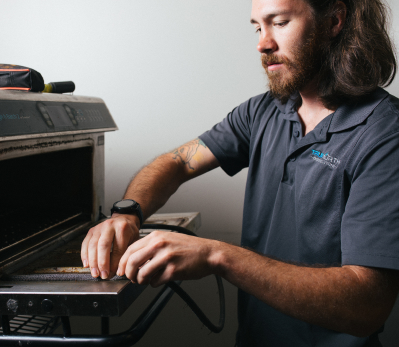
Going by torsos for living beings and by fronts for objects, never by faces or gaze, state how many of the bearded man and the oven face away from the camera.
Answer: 0

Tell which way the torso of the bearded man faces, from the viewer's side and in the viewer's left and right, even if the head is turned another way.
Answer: facing the viewer and to the left of the viewer

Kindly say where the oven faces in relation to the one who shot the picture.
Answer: facing the viewer and to the right of the viewer

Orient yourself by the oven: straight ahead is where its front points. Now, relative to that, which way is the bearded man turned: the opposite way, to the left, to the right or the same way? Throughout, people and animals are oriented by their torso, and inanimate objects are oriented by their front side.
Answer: to the right
